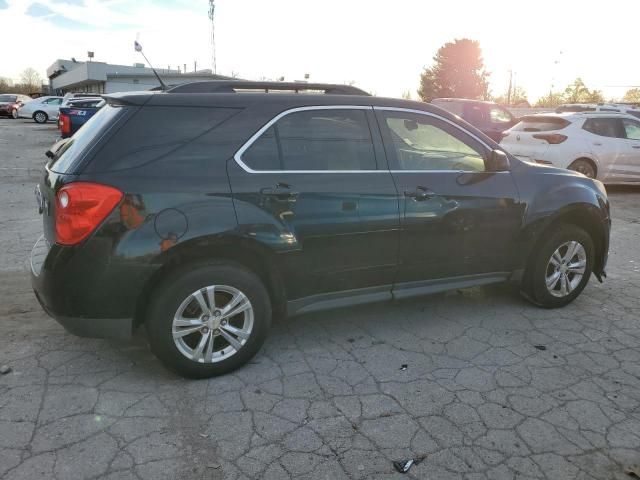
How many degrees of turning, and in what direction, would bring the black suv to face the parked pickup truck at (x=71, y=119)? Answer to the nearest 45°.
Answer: approximately 90° to its left

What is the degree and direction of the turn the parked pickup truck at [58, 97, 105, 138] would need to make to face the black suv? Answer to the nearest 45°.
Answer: approximately 135° to its right

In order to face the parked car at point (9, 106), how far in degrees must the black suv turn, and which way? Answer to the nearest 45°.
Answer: approximately 90° to its left

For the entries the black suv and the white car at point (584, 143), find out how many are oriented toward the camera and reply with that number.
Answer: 0

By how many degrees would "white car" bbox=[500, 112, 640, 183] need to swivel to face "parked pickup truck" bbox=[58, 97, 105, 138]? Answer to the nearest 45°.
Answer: approximately 135° to its left

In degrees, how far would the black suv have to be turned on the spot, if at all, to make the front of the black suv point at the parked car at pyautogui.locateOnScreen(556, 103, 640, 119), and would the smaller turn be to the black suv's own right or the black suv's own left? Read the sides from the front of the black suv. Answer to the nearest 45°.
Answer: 0° — it already faces it

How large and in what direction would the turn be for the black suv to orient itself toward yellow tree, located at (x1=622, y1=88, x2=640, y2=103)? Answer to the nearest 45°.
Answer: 0° — it already faces it

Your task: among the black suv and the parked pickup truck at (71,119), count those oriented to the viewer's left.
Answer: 0

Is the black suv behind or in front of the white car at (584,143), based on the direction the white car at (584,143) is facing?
behind

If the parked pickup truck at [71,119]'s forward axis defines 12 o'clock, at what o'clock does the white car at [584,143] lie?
The white car is roughly at 3 o'clock from the parked pickup truck.

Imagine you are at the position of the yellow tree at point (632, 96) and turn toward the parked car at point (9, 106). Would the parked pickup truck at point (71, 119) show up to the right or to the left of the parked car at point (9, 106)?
left

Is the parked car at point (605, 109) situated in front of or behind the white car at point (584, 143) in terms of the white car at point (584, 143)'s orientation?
in front

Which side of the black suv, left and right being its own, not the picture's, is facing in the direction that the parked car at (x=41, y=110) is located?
left

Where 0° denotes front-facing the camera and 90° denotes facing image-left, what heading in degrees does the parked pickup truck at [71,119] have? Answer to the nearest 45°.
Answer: approximately 225°

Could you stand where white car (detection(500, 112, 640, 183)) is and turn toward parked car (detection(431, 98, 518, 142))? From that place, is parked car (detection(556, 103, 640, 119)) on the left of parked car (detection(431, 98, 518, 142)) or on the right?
right

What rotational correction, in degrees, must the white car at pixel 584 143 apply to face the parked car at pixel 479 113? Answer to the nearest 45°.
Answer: approximately 90° to its left
